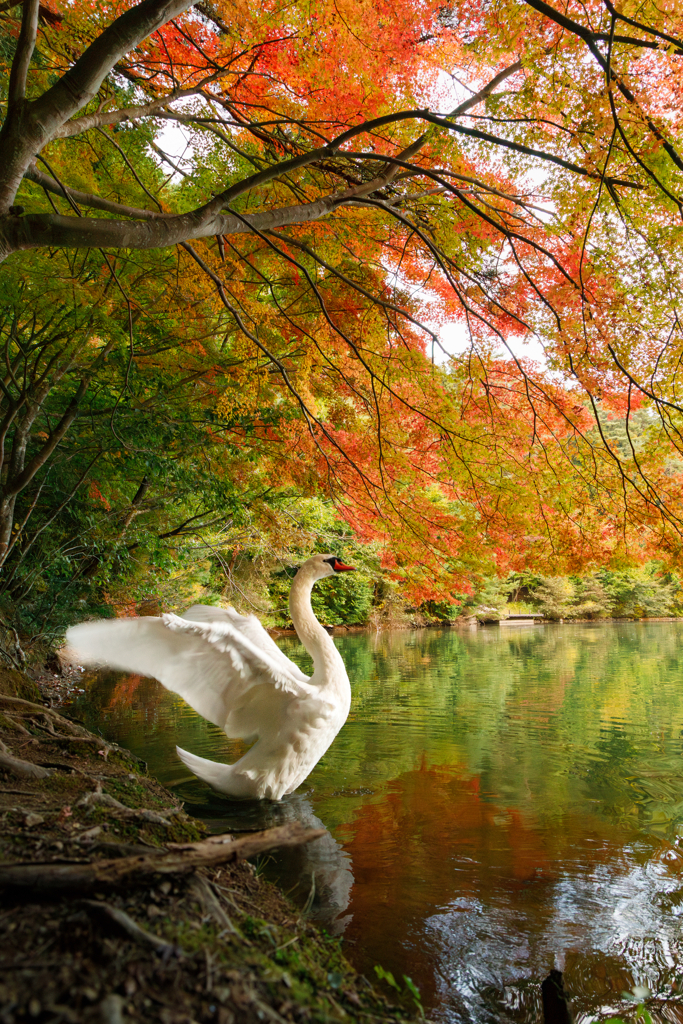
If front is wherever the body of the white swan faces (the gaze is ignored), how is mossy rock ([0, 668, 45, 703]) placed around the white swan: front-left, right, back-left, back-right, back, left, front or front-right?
back-left

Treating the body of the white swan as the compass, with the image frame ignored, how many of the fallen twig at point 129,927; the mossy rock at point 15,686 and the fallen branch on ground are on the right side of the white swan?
2

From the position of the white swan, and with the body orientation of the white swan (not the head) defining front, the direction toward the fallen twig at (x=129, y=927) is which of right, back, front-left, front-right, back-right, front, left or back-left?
right

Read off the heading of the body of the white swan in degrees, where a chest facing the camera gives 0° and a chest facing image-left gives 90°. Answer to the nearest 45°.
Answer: approximately 270°

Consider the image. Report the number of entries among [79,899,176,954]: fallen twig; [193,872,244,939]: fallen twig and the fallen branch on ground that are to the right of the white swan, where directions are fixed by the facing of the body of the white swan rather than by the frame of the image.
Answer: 3

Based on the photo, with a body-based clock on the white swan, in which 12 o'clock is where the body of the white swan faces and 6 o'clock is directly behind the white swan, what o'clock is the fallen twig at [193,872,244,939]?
The fallen twig is roughly at 3 o'clock from the white swan.

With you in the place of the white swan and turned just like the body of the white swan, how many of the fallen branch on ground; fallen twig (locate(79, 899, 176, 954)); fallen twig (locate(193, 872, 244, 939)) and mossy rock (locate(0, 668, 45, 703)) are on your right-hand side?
3

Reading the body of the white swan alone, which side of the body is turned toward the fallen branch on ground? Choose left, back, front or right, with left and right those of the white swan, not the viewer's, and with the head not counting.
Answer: right
